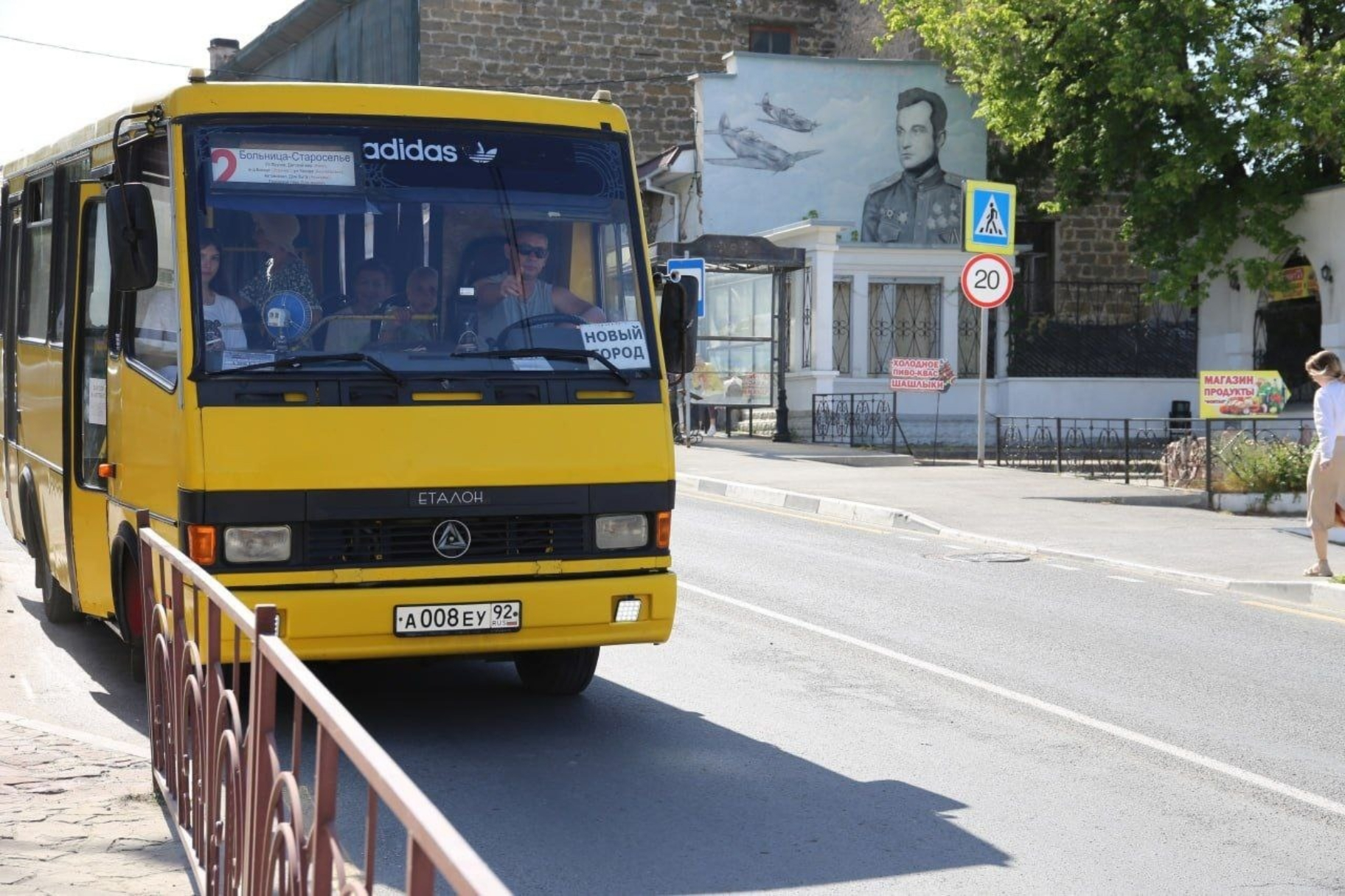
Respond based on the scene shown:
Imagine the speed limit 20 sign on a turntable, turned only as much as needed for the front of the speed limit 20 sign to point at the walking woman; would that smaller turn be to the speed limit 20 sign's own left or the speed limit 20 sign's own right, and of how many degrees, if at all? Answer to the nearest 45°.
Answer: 0° — it already faces them

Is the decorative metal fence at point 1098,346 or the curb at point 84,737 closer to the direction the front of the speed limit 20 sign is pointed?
the curb

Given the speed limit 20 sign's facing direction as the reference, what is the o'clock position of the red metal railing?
The red metal railing is roughly at 12 o'clock from the speed limit 20 sign.

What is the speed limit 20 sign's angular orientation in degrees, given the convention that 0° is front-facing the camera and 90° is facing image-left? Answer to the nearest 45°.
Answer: approximately 0°

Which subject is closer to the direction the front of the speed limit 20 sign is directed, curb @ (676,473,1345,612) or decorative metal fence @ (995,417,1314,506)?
the curb

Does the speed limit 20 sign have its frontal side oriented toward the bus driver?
yes

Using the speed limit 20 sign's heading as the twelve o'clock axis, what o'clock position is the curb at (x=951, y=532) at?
The curb is roughly at 12 o'clock from the speed limit 20 sign.
